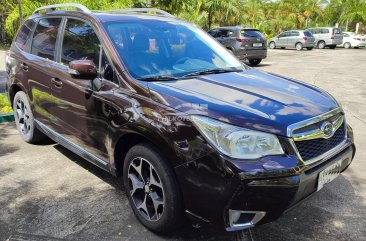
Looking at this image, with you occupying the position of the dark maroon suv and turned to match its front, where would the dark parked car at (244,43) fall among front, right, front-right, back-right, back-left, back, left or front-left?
back-left

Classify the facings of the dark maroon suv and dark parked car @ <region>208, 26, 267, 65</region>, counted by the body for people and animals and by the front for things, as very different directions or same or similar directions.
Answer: very different directions

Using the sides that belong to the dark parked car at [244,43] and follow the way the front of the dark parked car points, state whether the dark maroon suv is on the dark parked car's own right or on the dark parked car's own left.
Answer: on the dark parked car's own left

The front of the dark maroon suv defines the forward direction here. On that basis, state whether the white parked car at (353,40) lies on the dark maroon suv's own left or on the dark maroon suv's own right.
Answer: on the dark maroon suv's own left

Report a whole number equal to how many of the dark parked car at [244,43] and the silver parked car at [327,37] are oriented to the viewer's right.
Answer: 0

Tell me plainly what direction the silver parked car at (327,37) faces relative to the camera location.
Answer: facing away from the viewer and to the left of the viewer

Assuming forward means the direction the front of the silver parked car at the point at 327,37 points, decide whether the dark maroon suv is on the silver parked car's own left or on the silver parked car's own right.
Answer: on the silver parked car's own left

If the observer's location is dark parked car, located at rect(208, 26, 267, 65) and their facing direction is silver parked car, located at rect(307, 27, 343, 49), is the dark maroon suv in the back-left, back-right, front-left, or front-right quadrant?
back-right

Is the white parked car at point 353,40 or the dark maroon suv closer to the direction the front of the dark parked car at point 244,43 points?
the white parked car

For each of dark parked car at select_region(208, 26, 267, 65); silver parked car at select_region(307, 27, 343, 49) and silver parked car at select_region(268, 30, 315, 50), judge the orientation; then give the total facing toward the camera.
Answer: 0

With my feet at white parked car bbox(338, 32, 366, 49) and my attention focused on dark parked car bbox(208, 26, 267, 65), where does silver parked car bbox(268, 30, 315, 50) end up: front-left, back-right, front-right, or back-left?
front-right

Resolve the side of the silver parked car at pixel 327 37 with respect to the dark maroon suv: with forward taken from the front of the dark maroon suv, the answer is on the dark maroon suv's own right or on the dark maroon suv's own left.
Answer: on the dark maroon suv's own left

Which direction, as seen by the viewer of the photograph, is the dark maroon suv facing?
facing the viewer and to the right of the viewer
